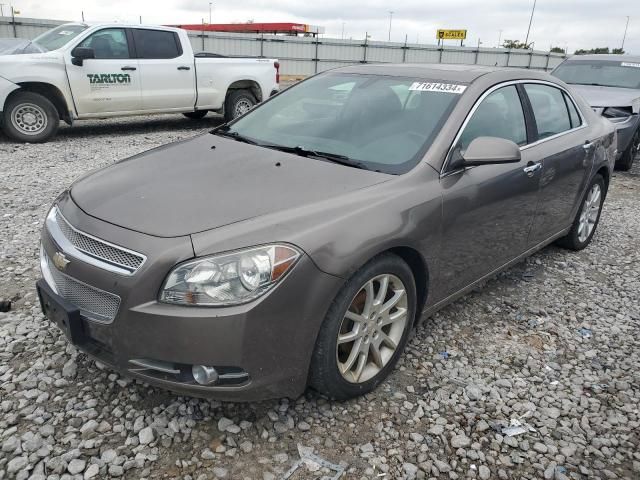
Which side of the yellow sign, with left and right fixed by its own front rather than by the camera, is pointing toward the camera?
front
